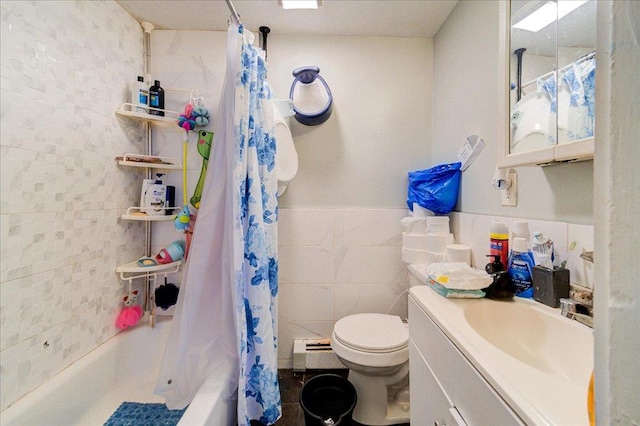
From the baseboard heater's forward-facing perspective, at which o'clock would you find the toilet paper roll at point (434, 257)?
The toilet paper roll is roughly at 10 o'clock from the baseboard heater.

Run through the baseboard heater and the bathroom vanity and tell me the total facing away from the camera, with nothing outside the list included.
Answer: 0

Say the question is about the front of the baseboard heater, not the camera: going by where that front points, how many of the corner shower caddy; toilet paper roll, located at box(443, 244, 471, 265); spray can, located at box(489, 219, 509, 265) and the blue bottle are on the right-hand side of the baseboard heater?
1

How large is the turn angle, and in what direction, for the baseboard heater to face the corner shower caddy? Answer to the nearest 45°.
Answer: approximately 90° to its right

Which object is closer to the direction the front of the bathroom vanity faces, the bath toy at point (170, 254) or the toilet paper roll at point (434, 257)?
the bath toy

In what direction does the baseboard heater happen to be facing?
toward the camera

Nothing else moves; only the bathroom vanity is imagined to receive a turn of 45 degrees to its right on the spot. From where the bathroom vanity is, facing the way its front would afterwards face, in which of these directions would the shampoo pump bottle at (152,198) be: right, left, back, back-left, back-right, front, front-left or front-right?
front

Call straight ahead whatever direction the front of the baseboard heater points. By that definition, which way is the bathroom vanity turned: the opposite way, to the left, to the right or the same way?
to the right

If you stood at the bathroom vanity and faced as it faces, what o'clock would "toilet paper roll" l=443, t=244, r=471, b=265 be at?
The toilet paper roll is roughly at 4 o'clock from the bathroom vanity.

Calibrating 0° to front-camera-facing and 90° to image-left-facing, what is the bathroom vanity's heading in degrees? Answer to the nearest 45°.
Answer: approximately 45°

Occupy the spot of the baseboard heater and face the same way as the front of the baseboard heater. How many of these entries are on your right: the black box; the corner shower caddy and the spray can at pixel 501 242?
1
